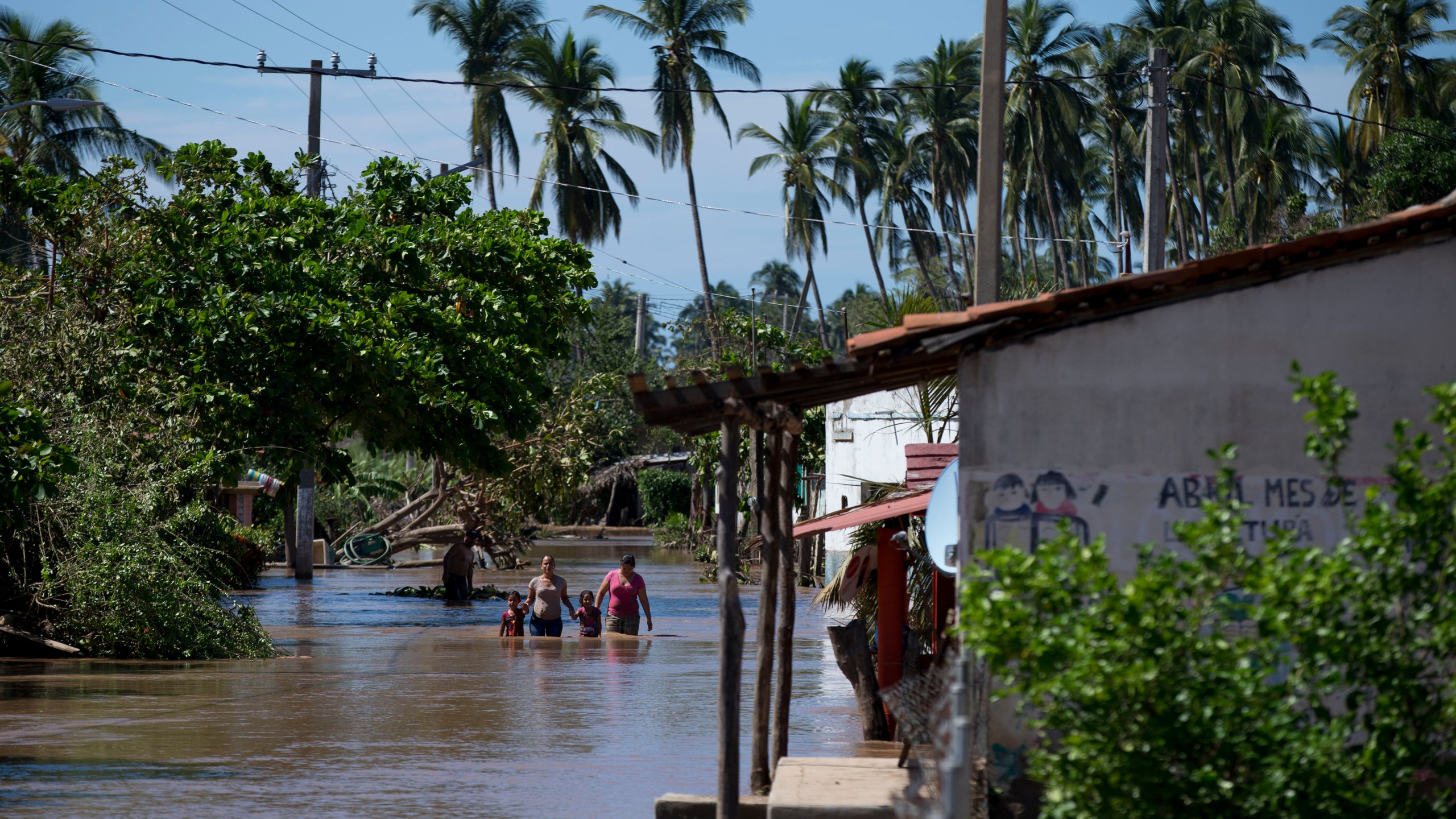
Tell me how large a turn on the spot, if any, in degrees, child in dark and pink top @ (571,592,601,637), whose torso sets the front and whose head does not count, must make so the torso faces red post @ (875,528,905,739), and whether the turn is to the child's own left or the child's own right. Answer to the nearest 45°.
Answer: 0° — they already face it

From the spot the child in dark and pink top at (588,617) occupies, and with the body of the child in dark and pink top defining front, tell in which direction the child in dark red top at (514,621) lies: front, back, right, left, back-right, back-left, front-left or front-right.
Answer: back-right

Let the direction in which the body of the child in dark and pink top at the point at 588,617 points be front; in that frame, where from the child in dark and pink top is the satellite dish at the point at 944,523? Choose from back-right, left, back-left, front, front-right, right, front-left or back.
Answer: front

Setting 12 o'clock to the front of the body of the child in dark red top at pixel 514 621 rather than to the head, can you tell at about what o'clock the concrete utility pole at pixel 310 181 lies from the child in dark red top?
The concrete utility pole is roughly at 5 o'clock from the child in dark red top.

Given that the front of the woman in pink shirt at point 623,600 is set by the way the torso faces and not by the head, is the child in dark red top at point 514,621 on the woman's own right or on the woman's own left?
on the woman's own right

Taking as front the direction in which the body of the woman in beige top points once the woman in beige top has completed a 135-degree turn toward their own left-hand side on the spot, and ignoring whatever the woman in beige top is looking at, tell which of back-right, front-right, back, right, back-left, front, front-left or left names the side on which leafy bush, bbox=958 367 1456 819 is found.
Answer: back-right

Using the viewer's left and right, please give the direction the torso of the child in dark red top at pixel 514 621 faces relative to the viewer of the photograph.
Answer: facing the viewer

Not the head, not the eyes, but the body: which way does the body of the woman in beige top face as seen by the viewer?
toward the camera

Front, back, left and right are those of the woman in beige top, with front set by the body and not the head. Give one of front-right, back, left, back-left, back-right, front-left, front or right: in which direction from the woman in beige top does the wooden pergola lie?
front

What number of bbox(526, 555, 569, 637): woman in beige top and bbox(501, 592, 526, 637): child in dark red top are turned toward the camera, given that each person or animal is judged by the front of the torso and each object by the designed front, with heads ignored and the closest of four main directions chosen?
2

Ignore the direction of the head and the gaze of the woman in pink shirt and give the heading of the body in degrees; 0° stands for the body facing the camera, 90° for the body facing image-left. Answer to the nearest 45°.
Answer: approximately 0°

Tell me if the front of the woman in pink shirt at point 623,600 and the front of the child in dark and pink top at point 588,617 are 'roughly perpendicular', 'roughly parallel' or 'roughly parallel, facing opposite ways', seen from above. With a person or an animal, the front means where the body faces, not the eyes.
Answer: roughly parallel
